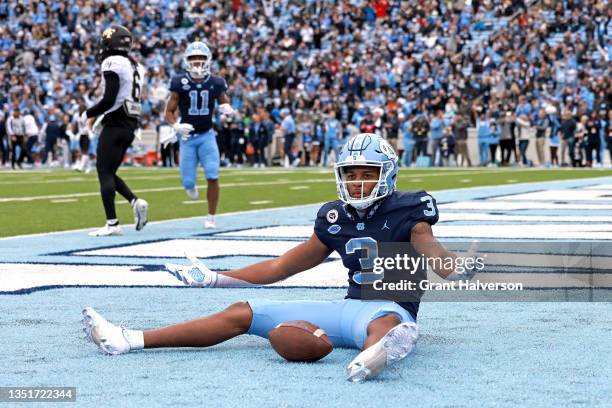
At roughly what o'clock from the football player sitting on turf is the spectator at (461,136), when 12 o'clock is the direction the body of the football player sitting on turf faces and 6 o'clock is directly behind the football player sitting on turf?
The spectator is roughly at 5 o'clock from the football player sitting on turf.

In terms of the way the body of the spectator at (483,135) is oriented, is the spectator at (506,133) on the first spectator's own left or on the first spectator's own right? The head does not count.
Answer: on the first spectator's own left

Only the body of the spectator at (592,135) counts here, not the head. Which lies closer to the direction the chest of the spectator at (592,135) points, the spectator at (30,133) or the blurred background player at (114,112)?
the blurred background player

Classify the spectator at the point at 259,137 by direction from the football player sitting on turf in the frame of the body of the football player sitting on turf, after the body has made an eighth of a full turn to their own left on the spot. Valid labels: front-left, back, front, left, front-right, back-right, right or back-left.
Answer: back

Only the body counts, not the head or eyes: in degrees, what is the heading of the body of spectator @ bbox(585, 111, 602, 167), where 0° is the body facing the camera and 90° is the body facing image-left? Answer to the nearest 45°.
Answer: approximately 0°

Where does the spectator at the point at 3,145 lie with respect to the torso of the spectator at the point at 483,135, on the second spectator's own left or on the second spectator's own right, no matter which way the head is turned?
on the second spectator's own right

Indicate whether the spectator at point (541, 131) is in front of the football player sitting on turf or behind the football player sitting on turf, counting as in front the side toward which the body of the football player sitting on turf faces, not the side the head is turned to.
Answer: behind

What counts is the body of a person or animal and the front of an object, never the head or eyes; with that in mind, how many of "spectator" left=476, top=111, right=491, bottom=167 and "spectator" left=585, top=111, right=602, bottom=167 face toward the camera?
2
